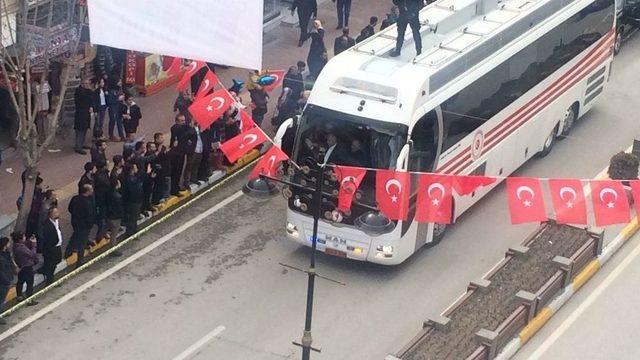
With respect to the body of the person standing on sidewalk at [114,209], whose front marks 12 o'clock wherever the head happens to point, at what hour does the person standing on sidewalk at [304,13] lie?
the person standing on sidewalk at [304,13] is roughly at 10 o'clock from the person standing on sidewalk at [114,209].

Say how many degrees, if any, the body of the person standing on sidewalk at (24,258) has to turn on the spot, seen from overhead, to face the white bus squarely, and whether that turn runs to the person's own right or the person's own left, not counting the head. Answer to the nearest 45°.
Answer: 0° — they already face it

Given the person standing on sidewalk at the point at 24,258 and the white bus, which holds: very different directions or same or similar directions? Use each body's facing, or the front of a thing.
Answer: very different directions

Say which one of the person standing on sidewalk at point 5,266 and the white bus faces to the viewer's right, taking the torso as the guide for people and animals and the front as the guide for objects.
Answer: the person standing on sidewalk

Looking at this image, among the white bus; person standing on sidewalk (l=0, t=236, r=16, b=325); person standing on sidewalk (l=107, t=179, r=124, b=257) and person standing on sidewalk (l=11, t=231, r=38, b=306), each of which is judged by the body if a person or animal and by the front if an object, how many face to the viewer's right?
3

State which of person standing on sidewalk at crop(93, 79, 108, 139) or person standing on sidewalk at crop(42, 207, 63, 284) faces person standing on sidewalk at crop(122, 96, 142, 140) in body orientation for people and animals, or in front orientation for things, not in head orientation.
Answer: person standing on sidewalk at crop(93, 79, 108, 139)

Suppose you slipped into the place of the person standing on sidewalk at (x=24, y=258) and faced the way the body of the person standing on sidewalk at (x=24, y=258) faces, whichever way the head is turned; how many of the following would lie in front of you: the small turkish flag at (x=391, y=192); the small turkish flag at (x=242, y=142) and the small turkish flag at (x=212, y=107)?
3

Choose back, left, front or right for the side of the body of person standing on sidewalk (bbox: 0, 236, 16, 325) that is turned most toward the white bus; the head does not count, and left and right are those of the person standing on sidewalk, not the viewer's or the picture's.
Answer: front

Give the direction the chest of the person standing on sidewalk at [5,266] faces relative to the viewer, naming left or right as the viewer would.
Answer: facing to the right of the viewer

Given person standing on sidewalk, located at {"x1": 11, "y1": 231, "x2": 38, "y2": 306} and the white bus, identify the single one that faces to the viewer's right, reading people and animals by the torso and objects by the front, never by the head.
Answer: the person standing on sidewalk

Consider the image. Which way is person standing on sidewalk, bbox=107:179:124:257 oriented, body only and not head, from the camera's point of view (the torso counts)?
to the viewer's right

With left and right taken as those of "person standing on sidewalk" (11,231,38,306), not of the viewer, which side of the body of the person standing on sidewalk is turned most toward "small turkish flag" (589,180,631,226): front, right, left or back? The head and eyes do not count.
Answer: front

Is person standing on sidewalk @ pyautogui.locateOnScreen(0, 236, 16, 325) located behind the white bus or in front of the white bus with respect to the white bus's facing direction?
in front

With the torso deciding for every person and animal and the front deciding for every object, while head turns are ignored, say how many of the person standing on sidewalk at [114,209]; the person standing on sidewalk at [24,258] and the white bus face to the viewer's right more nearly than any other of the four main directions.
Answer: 2
